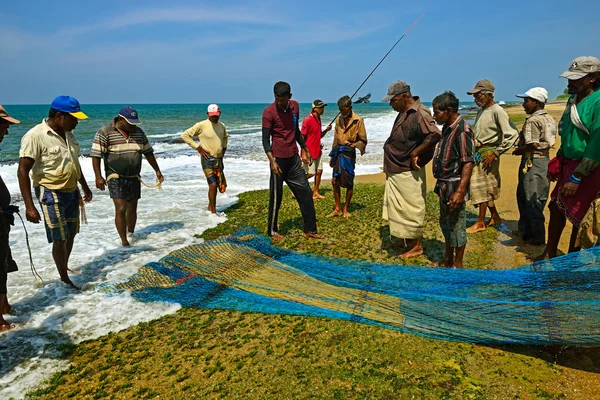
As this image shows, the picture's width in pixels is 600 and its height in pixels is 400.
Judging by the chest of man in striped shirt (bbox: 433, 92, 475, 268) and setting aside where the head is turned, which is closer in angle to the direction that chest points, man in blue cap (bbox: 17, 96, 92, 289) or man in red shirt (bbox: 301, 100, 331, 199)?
the man in blue cap

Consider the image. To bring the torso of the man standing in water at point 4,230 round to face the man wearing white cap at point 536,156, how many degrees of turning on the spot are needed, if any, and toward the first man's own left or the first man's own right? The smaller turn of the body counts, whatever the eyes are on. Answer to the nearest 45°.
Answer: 0° — they already face them

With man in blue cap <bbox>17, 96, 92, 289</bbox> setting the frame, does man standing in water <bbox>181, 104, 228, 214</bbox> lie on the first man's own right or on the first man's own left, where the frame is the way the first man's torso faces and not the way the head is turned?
on the first man's own left

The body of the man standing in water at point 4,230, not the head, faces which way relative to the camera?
to the viewer's right

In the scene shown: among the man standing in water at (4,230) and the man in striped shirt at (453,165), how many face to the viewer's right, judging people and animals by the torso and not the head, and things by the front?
1

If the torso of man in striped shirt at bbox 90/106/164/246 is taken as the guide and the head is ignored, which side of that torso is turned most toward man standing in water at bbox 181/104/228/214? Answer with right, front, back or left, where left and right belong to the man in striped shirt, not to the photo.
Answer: left

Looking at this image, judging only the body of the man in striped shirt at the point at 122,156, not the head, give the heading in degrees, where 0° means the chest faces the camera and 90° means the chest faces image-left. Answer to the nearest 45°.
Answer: approximately 315°

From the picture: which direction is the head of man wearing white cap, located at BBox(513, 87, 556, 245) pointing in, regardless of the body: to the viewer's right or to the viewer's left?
to the viewer's left
